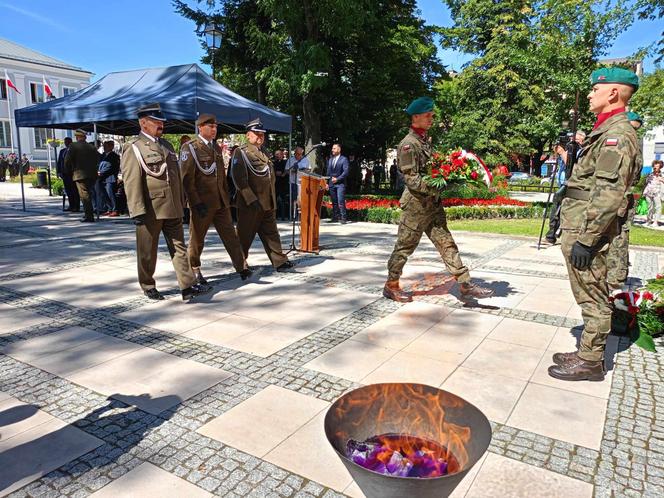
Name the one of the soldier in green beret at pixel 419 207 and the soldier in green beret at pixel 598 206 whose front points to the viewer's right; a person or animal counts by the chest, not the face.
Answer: the soldier in green beret at pixel 419 207

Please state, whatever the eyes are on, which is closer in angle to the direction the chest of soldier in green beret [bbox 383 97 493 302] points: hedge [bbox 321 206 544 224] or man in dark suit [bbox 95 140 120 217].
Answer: the hedge

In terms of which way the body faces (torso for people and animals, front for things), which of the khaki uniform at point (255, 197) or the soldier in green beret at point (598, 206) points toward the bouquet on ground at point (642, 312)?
the khaki uniform

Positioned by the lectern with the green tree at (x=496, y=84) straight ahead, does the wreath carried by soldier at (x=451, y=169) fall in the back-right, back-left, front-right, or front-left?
back-right

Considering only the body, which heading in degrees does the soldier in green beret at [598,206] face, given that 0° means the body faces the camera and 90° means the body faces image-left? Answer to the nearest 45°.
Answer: approximately 90°

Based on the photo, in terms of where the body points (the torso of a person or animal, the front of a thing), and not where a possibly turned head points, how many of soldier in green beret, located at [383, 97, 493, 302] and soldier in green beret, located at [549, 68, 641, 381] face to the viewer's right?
1

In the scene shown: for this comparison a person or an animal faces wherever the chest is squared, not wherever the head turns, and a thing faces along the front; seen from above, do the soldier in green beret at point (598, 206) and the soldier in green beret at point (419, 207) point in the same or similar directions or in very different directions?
very different directions

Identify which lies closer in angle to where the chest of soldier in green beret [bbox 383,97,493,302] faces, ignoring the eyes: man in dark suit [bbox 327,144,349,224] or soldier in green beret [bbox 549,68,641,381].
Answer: the soldier in green beret

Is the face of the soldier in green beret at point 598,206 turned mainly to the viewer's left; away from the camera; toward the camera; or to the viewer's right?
to the viewer's left

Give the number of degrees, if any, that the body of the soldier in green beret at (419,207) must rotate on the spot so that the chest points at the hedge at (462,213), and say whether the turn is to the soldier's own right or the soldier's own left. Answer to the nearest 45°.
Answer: approximately 90° to the soldier's own left

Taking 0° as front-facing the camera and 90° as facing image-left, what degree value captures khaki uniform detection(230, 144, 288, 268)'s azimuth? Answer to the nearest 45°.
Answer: approximately 315°

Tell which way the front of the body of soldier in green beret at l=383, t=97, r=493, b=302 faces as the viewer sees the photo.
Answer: to the viewer's right

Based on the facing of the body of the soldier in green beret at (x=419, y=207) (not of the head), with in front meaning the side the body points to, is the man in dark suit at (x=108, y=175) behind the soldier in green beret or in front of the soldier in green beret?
behind

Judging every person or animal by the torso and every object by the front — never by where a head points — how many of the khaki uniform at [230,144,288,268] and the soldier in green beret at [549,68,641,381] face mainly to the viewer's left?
1

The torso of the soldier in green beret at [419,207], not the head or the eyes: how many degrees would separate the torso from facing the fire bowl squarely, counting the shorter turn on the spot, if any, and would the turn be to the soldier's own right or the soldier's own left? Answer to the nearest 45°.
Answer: approximately 90° to the soldier's own right
